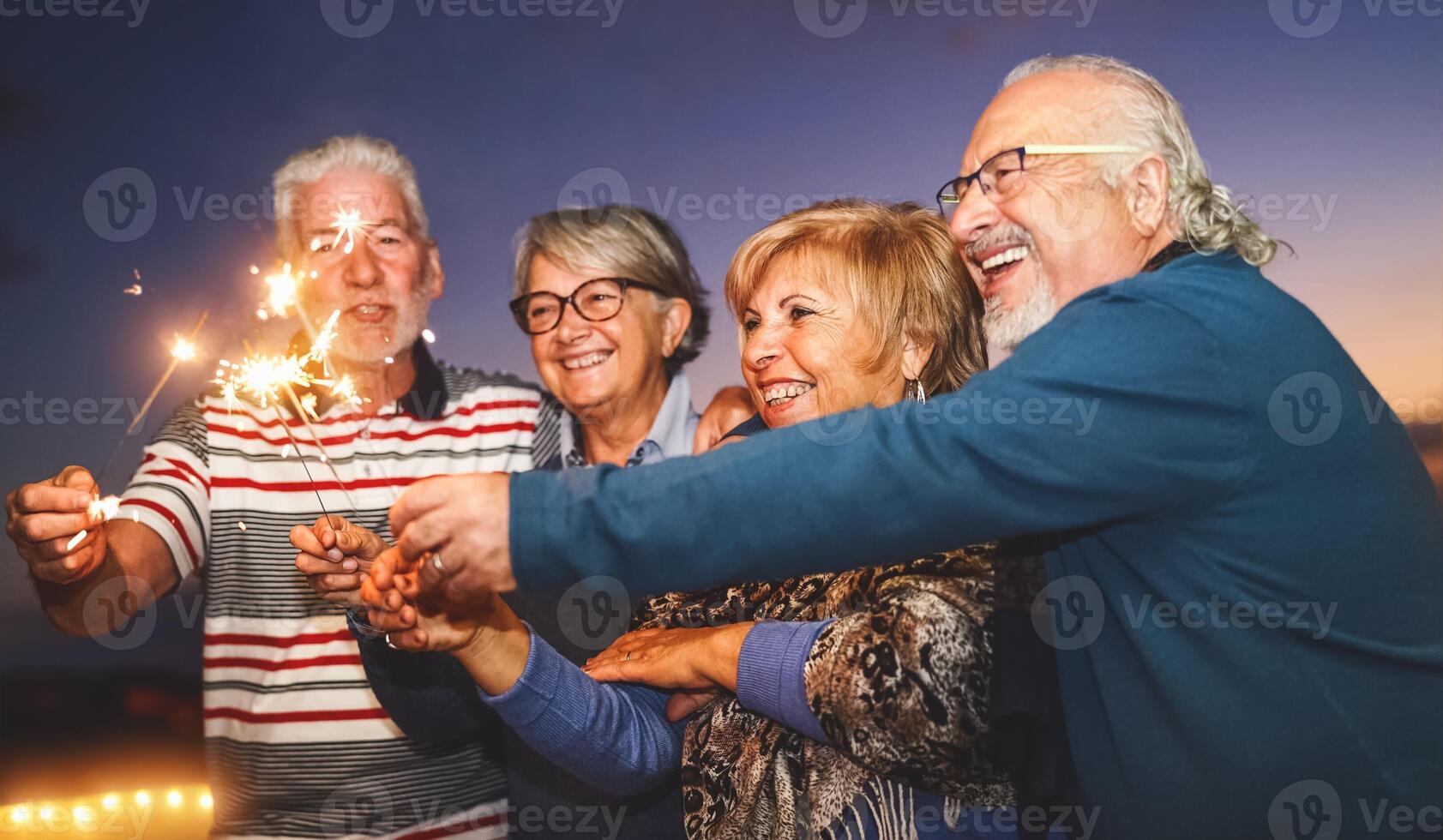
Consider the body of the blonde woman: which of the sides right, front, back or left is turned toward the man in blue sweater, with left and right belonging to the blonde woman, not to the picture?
left

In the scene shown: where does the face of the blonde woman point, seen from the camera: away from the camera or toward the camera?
toward the camera

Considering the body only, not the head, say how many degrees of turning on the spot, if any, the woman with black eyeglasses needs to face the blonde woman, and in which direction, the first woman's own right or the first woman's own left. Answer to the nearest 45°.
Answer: approximately 45° to the first woman's own left

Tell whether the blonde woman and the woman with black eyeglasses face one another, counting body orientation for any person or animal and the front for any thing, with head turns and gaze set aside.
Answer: no

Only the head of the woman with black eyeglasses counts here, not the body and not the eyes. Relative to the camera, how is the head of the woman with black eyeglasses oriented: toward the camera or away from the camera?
toward the camera

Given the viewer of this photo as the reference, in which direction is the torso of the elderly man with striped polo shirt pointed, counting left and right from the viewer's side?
facing the viewer

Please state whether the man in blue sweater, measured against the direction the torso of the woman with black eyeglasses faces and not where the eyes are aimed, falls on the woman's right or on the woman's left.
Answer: on the woman's left

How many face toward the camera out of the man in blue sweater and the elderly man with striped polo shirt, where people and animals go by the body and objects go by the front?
1

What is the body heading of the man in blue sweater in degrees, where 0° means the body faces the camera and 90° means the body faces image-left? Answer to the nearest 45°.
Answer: approximately 90°

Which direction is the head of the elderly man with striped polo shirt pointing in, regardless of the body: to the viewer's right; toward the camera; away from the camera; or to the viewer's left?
toward the camera

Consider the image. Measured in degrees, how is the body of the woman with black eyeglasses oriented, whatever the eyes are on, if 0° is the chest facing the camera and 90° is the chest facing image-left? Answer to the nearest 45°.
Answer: approximately 45°

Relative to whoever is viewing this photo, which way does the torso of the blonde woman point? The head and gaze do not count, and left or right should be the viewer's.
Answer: facing the viewer and to the left of the viewer

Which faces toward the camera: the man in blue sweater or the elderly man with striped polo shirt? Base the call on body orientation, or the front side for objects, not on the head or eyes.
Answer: the elderly man with striped polo shirt
